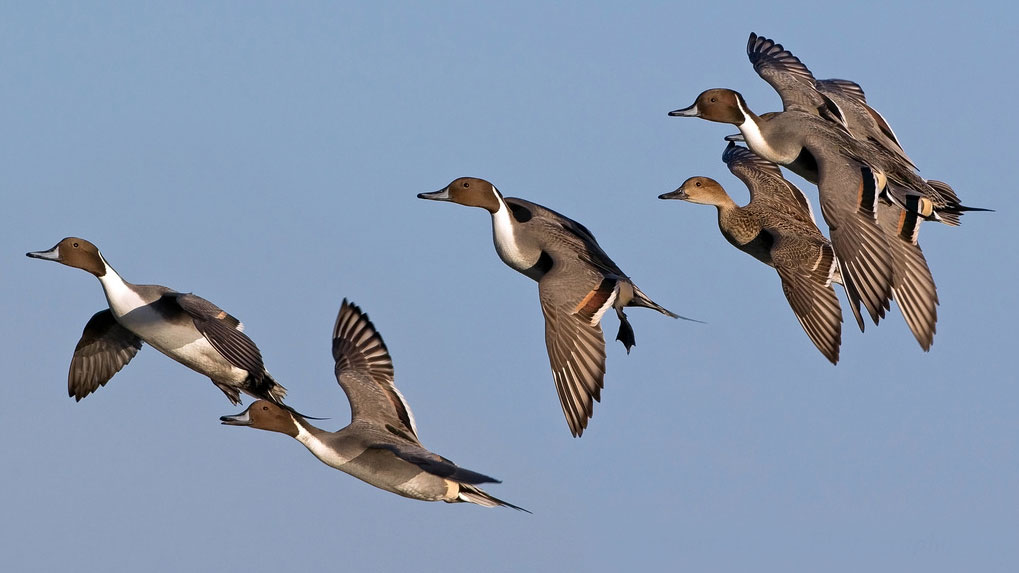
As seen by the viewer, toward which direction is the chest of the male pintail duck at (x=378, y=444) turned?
to the viewer's left

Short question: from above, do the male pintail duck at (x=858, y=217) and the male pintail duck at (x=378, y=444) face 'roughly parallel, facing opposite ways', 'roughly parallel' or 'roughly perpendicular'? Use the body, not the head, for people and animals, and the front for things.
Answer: roughly parallel

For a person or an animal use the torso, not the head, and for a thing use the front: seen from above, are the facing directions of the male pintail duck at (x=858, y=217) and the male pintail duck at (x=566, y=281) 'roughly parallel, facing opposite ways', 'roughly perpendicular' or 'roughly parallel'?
roughly parallel

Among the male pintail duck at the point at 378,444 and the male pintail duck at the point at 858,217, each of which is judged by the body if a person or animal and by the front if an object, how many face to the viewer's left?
2

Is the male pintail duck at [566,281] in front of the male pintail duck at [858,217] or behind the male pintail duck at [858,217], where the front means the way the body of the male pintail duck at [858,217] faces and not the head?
in front

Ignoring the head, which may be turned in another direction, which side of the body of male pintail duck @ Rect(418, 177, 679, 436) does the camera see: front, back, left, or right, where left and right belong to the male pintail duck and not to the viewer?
left

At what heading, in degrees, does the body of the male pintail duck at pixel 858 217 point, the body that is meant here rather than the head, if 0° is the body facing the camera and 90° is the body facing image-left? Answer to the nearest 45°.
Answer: approximately 90°

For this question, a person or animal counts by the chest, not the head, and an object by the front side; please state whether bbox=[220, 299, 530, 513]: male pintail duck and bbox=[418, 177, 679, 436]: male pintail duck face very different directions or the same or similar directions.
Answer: same or similar directions

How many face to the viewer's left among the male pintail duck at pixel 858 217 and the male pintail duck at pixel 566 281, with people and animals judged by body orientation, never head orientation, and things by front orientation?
2

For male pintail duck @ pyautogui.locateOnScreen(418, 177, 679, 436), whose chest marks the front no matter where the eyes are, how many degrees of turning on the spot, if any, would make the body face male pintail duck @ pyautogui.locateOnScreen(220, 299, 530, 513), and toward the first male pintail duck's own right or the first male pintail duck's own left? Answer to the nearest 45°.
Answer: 0° — it already faces it

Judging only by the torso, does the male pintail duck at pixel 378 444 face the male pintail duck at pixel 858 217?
no

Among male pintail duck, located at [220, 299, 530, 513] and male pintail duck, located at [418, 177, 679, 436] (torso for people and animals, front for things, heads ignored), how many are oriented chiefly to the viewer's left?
2

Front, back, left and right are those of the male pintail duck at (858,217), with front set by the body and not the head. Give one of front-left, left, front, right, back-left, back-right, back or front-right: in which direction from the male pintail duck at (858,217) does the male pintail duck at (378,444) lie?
front

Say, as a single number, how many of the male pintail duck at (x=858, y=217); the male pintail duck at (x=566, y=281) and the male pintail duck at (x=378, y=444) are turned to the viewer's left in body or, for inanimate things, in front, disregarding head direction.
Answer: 3

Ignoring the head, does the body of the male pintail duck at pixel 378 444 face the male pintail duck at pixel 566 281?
no
